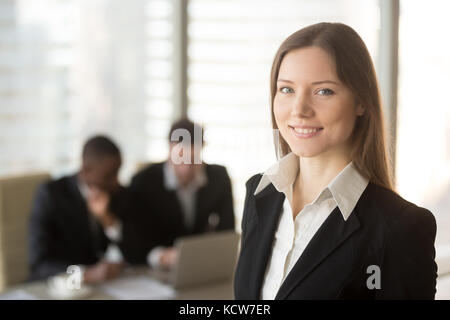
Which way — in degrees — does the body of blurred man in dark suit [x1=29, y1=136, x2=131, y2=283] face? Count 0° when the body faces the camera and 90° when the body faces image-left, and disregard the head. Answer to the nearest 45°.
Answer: approximately 315°

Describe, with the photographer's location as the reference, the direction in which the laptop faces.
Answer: facing away from the viewer and to the left of the viewer

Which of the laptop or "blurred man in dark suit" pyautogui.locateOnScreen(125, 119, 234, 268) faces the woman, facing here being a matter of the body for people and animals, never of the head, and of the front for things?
the blurred man in dark suit

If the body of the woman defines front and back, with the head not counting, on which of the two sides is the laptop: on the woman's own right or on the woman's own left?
on the woman's own right

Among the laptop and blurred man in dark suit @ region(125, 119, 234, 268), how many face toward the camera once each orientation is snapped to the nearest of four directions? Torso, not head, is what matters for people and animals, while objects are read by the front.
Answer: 1

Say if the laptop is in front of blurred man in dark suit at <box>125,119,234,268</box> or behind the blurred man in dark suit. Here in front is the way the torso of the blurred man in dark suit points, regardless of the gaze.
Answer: in front

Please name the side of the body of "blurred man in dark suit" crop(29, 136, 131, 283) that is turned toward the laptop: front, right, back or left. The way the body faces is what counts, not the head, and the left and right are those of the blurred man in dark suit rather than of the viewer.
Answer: front
